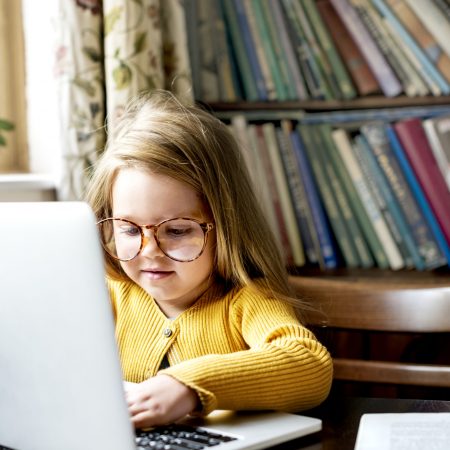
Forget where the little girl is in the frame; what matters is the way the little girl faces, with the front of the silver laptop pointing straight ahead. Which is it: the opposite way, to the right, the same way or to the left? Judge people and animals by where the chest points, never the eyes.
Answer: the opposite way

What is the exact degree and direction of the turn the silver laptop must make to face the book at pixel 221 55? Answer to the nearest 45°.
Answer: approximately 45° to its left

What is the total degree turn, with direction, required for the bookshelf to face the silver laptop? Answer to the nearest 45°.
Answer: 0° — it already faces it

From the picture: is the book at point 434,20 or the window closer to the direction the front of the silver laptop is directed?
the book

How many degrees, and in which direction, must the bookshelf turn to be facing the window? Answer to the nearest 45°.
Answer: approximately 90° to its right

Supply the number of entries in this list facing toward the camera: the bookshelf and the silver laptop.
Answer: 1

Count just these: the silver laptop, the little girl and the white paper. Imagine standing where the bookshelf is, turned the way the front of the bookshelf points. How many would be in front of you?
3

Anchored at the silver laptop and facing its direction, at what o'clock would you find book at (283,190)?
The book is roughly at 11 o'clock from the silver laptop.
